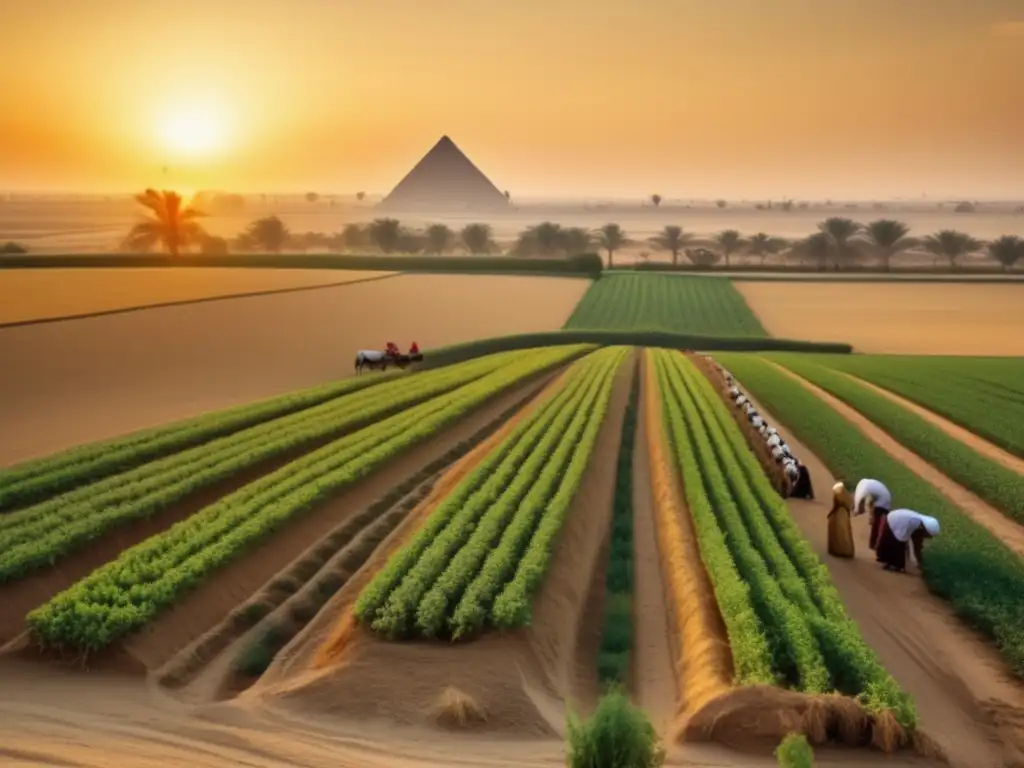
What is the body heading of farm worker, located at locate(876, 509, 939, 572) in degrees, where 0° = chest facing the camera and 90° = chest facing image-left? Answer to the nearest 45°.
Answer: approximately 270°

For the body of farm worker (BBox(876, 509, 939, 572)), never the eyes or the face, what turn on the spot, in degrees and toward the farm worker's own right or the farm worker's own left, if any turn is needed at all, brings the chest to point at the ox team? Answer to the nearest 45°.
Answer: approximately 135° to the farm worker's own left

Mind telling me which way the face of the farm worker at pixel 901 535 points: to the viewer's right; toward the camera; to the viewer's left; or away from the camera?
to the viewer's right

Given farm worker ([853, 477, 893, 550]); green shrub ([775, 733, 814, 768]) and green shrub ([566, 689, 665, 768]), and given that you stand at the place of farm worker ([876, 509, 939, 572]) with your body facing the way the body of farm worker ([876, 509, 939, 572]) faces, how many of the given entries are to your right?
2

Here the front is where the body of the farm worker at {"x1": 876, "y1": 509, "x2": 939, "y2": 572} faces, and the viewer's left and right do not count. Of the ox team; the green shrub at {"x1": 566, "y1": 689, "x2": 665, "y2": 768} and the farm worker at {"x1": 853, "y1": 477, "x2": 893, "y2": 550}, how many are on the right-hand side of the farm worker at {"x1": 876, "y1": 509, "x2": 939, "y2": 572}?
1

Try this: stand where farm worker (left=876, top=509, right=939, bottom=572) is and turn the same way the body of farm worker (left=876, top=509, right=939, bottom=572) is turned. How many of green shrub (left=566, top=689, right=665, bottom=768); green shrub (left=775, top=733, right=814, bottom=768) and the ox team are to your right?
2

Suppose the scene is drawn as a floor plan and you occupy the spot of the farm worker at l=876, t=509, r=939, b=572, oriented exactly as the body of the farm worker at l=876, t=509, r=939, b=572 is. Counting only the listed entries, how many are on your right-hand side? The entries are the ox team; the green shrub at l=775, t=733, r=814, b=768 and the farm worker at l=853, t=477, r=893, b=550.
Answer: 1

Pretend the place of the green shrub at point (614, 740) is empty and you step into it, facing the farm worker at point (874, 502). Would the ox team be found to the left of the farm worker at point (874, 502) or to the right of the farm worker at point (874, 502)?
left

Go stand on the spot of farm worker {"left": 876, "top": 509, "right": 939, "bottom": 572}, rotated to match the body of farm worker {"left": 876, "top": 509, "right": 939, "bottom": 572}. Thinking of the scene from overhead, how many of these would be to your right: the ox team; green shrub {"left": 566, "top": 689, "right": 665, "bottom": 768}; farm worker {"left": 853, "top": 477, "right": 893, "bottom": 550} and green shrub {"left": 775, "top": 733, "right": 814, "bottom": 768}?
2

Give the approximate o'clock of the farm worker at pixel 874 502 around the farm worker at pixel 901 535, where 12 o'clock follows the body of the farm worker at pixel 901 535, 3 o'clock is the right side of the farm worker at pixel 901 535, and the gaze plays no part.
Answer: the farm worker at pixel 874 502 is roughly at 8 o'clock from the farm worker at pixel 901 535.

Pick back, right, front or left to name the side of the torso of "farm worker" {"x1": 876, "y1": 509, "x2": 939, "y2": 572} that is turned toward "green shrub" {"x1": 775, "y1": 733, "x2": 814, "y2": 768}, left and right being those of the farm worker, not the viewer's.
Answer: right

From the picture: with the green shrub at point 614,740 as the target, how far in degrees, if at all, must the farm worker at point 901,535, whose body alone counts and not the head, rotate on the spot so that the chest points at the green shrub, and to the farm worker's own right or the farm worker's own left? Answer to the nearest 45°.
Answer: approximately 90° to the farm worker's own right
